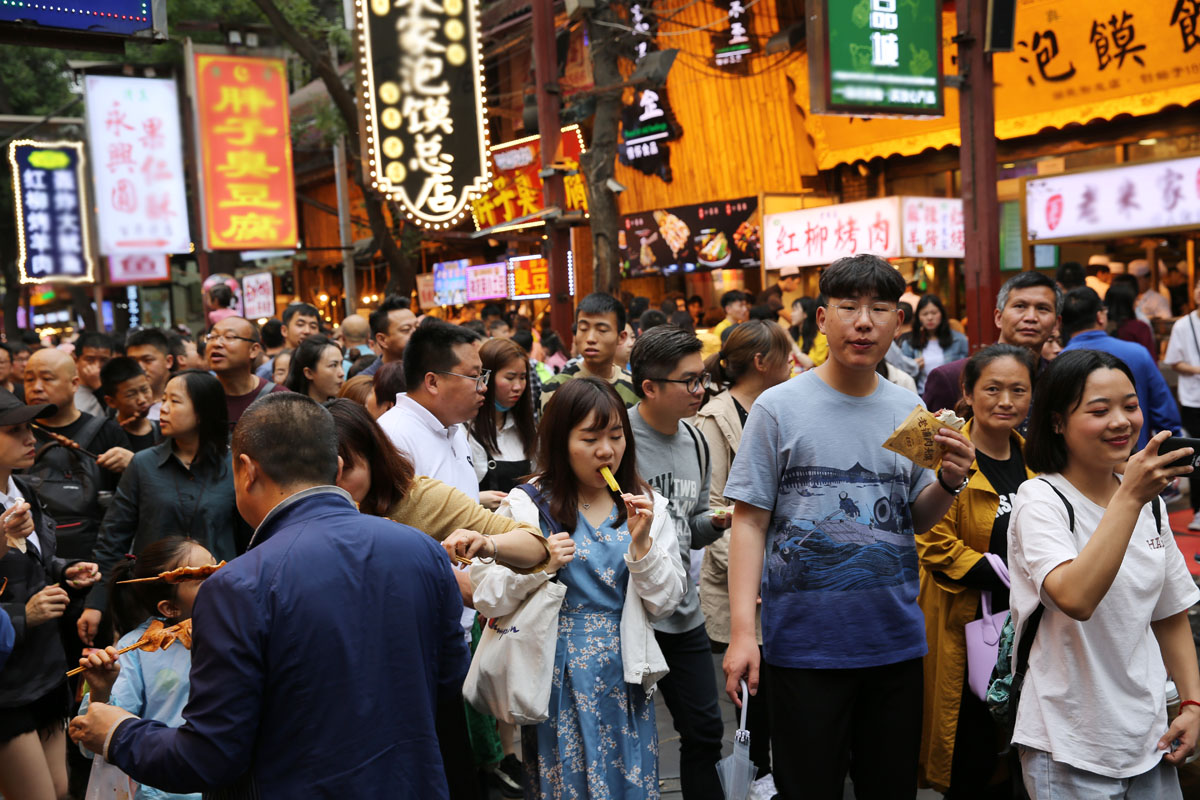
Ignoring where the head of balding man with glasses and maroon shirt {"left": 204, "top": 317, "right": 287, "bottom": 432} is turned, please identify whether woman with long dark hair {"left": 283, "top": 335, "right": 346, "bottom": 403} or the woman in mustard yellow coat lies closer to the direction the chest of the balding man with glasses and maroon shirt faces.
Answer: the woman in mustard yellow coat

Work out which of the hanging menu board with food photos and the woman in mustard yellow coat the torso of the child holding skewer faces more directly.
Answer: the woman in mustard yellow coat

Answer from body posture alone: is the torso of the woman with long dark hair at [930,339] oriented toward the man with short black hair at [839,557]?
yes

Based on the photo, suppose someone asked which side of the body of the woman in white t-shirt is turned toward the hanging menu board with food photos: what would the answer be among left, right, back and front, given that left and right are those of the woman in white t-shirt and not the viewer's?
back

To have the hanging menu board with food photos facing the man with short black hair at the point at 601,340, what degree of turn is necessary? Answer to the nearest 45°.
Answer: approximately 45° to its left
